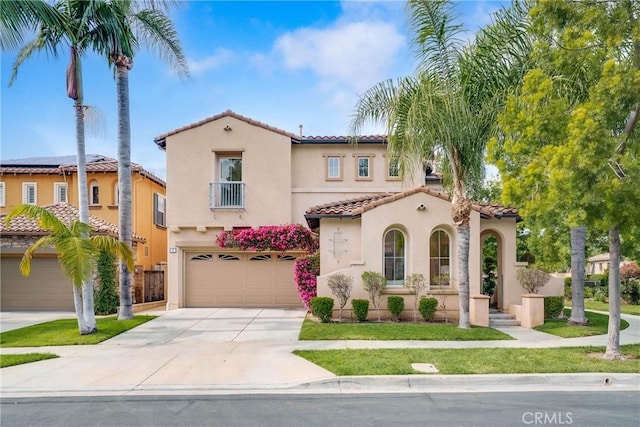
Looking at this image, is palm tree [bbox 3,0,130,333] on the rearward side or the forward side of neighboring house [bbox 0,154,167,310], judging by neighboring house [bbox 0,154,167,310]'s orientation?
on the forward side

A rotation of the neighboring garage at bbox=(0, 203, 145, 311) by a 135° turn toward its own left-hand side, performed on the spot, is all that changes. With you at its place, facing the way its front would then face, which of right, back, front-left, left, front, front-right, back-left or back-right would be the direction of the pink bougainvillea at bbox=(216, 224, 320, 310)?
right

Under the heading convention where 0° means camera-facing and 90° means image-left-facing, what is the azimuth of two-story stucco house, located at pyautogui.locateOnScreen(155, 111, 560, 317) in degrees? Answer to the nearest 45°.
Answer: approximately 0°

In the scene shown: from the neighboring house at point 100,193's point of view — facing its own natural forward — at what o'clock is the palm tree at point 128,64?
The palm tree is roughly at 12 o'clock from the neighboring house.

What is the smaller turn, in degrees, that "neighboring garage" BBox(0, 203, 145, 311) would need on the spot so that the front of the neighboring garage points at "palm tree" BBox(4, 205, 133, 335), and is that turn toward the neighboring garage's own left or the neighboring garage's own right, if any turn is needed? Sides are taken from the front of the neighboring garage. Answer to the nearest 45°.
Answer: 0° — it already faces it

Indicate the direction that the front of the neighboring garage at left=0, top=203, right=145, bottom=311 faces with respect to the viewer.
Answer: facing the viewer

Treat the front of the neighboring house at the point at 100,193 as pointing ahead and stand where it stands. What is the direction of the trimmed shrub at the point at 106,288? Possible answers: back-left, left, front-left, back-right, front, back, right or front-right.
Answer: front

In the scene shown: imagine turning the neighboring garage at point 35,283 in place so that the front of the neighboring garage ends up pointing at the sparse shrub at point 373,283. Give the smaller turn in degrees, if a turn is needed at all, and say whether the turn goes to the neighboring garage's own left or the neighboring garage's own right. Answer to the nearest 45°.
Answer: approximately 45° to the neighboring garage's own left

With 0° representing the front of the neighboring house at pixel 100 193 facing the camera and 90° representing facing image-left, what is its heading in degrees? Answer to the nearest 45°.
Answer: approximately 0°
